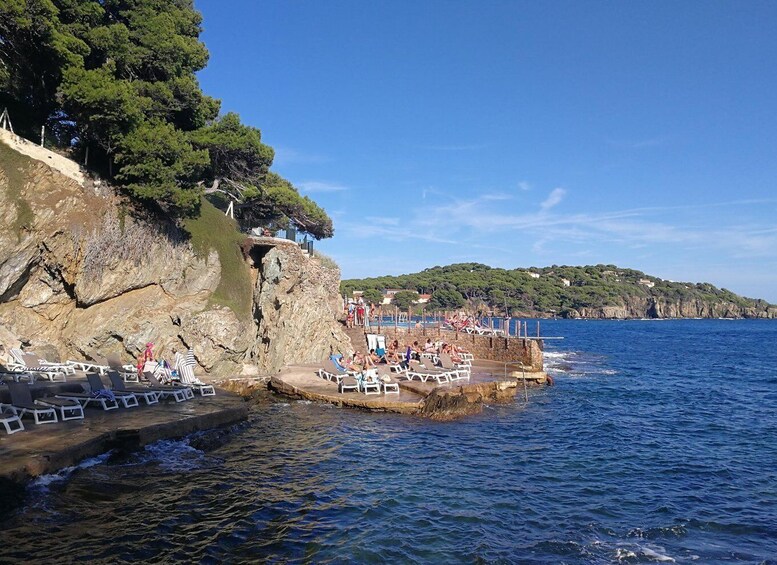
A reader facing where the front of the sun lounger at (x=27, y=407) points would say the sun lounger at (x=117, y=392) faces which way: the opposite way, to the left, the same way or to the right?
the same way

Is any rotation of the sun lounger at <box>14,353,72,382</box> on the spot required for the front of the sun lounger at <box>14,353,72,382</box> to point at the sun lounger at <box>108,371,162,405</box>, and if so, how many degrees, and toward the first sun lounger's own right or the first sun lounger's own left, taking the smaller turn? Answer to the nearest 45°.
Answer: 0° — it already faces it

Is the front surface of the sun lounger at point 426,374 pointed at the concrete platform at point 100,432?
no

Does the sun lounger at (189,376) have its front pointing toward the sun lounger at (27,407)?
no

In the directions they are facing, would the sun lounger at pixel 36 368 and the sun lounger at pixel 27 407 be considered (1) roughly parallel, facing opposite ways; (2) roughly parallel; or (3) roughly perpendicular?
roughly parallel

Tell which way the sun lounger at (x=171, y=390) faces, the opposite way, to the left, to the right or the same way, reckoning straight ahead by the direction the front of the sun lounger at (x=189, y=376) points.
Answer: the same way

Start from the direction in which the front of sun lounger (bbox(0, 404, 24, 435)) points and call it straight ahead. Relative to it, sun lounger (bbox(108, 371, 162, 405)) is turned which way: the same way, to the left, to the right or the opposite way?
the same way

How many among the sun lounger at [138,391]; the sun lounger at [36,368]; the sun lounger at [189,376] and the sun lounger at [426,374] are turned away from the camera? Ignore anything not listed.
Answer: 0

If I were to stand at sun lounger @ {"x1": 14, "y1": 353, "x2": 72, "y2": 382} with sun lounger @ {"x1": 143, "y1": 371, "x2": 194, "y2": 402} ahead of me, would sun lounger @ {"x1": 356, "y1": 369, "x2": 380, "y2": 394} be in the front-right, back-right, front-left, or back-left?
front-left

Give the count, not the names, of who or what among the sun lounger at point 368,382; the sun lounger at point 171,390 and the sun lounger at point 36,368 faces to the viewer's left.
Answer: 0

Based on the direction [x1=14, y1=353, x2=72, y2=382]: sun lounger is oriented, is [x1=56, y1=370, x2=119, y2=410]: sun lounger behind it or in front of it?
in front

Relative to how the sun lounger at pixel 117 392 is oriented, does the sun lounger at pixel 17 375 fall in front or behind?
behind

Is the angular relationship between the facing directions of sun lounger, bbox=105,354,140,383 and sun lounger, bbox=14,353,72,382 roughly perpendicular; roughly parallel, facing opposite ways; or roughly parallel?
roughly parallel
